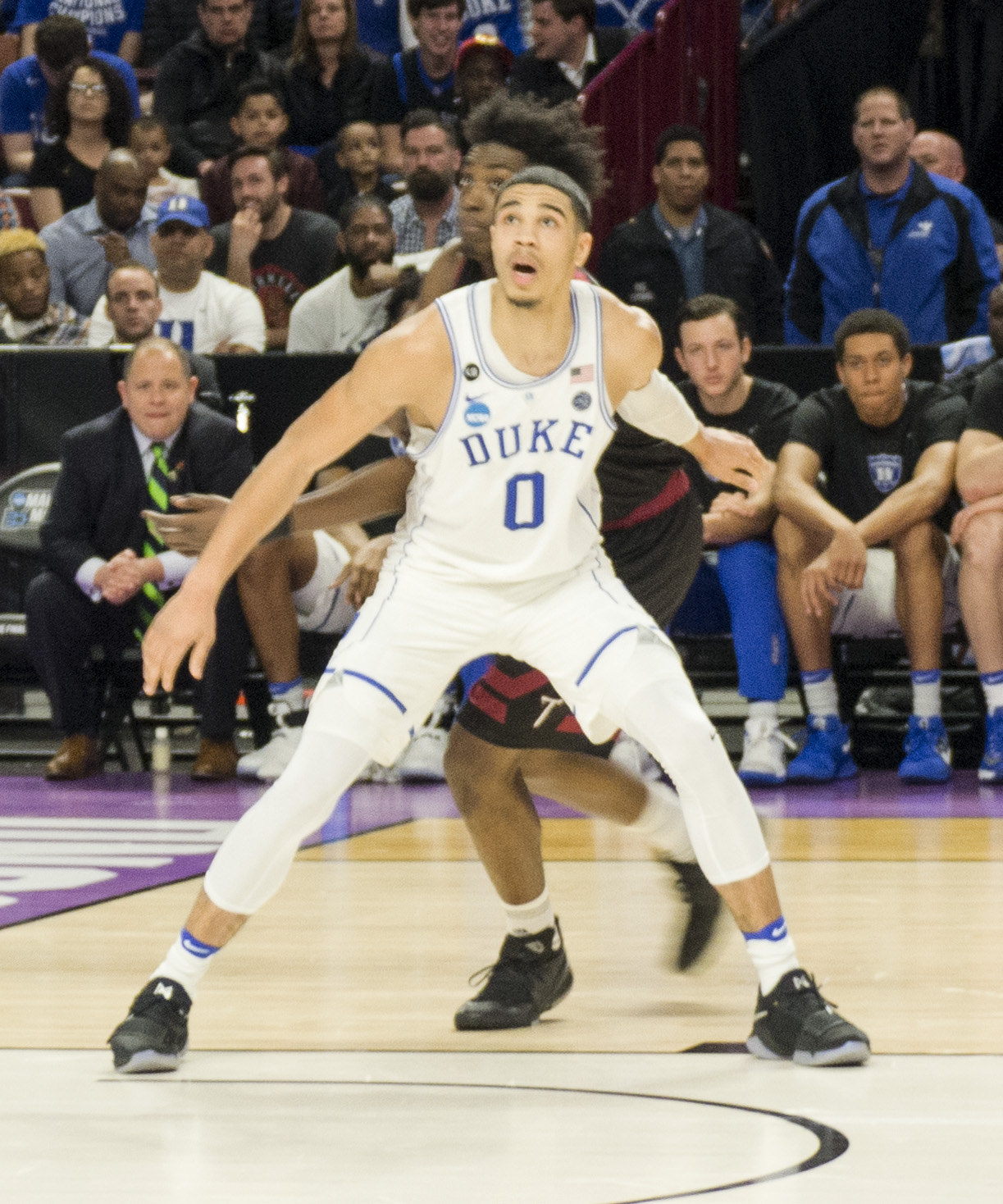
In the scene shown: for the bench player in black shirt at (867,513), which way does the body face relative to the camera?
toward the camera

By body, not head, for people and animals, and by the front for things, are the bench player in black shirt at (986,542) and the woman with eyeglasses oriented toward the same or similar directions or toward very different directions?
same or similar directions

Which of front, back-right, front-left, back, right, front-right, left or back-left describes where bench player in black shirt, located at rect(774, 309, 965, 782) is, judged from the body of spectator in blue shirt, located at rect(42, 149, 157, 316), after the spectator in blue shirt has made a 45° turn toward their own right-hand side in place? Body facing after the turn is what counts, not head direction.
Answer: front-left

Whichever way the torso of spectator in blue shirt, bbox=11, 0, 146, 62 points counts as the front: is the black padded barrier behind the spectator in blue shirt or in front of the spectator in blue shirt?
in front

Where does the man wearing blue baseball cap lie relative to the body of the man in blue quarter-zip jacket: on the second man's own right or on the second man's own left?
on the second man's own right

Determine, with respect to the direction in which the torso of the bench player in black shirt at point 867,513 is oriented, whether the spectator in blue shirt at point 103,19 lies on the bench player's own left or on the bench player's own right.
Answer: on the bench player's own right

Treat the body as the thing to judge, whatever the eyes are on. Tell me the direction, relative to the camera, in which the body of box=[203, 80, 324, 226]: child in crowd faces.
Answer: toward the camera

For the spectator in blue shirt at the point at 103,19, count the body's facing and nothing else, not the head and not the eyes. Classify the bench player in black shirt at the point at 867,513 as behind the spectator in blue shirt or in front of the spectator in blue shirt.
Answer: in front

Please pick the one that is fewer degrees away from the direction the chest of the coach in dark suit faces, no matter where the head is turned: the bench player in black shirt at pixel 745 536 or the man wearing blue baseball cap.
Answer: the bench player in black shirt

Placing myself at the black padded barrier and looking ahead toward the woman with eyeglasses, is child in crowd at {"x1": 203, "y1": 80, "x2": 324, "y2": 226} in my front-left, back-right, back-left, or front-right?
front-right

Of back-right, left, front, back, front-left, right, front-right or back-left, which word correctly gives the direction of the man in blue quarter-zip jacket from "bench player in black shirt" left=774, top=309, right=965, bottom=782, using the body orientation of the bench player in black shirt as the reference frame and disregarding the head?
back

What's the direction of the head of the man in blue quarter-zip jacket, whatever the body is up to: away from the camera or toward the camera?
toward the camera

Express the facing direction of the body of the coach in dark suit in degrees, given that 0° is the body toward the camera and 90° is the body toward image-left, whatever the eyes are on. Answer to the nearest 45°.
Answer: approximately 0°

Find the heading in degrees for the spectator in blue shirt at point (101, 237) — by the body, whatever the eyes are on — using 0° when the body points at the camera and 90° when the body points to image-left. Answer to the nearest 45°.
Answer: approximately 315°

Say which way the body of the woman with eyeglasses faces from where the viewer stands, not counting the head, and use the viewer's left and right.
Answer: facing the viewer

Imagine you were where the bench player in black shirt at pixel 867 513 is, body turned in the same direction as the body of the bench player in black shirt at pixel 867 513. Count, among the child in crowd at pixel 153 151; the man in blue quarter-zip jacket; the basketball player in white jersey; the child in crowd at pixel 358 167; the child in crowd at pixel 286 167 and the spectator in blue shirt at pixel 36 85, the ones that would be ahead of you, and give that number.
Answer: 1
